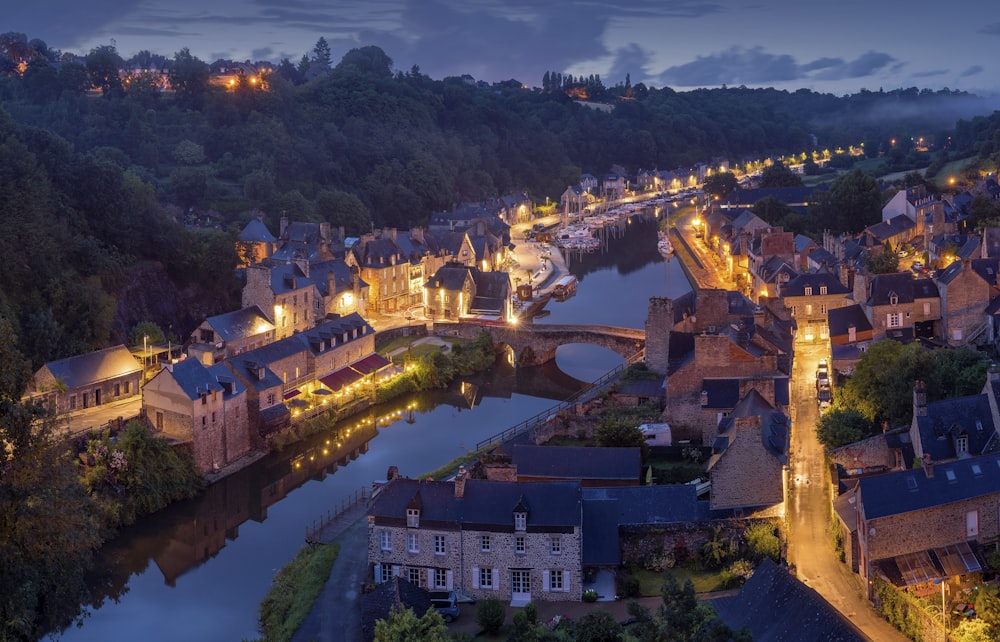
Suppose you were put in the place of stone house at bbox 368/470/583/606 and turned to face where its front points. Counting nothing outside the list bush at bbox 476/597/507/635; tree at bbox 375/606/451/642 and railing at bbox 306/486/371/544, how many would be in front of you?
2

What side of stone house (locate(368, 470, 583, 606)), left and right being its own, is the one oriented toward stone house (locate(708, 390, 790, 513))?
left

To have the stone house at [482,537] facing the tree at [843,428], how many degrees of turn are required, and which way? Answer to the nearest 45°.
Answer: approximately 135° to its left

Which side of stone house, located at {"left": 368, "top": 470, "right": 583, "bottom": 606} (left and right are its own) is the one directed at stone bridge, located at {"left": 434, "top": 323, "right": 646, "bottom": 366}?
back

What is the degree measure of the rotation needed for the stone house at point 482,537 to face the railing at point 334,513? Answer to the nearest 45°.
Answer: approximately 135° to its right

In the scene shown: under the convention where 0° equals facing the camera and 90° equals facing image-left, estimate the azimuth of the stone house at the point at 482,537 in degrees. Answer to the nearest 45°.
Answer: approximately 0°

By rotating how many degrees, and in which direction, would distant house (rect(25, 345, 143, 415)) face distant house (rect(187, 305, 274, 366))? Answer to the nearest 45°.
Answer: approximately 90° to its left

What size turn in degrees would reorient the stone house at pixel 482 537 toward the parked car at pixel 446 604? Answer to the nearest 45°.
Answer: approximately 45° to its right

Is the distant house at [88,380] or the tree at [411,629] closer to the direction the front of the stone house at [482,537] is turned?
the tree

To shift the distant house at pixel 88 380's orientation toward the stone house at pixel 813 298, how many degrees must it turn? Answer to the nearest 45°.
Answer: approximately 45° to its left

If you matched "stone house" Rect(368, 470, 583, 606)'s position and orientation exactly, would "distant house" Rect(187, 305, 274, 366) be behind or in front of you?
behind
